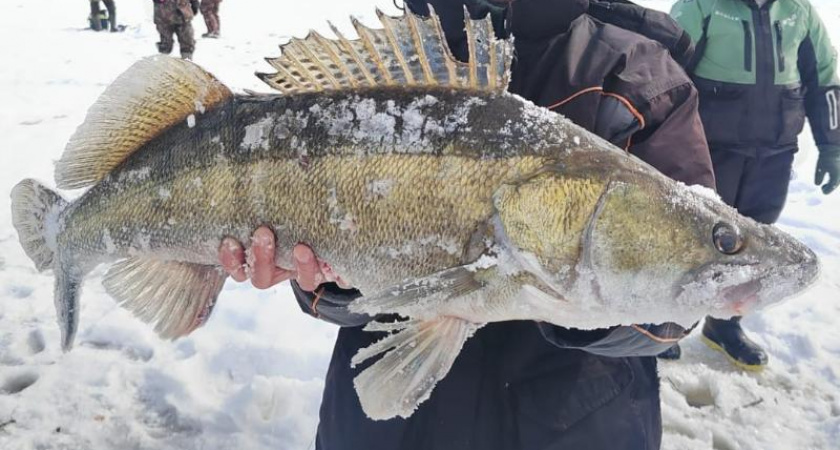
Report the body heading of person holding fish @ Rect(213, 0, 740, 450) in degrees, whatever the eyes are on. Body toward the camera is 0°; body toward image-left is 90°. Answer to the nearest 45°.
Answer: approximately 0°

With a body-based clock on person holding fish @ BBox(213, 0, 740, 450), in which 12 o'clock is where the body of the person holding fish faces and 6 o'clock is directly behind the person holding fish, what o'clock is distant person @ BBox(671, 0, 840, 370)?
The distant person is roughly at 7 o'clock from the person holding fish.

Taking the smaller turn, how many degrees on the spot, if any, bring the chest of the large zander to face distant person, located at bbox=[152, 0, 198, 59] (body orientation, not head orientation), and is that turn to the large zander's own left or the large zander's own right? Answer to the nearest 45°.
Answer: approximately 135° to the large zander's own left

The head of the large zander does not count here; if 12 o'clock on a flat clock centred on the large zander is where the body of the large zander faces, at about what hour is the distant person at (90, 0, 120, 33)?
The distant person is roughly at 8 o'clock from the large zander.

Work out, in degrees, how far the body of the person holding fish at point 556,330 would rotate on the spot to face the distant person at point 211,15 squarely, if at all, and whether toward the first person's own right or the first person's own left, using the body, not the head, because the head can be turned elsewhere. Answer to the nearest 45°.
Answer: approximately 135° to the first person's own right

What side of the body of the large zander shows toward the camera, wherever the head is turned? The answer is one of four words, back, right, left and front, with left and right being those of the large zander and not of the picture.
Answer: right
